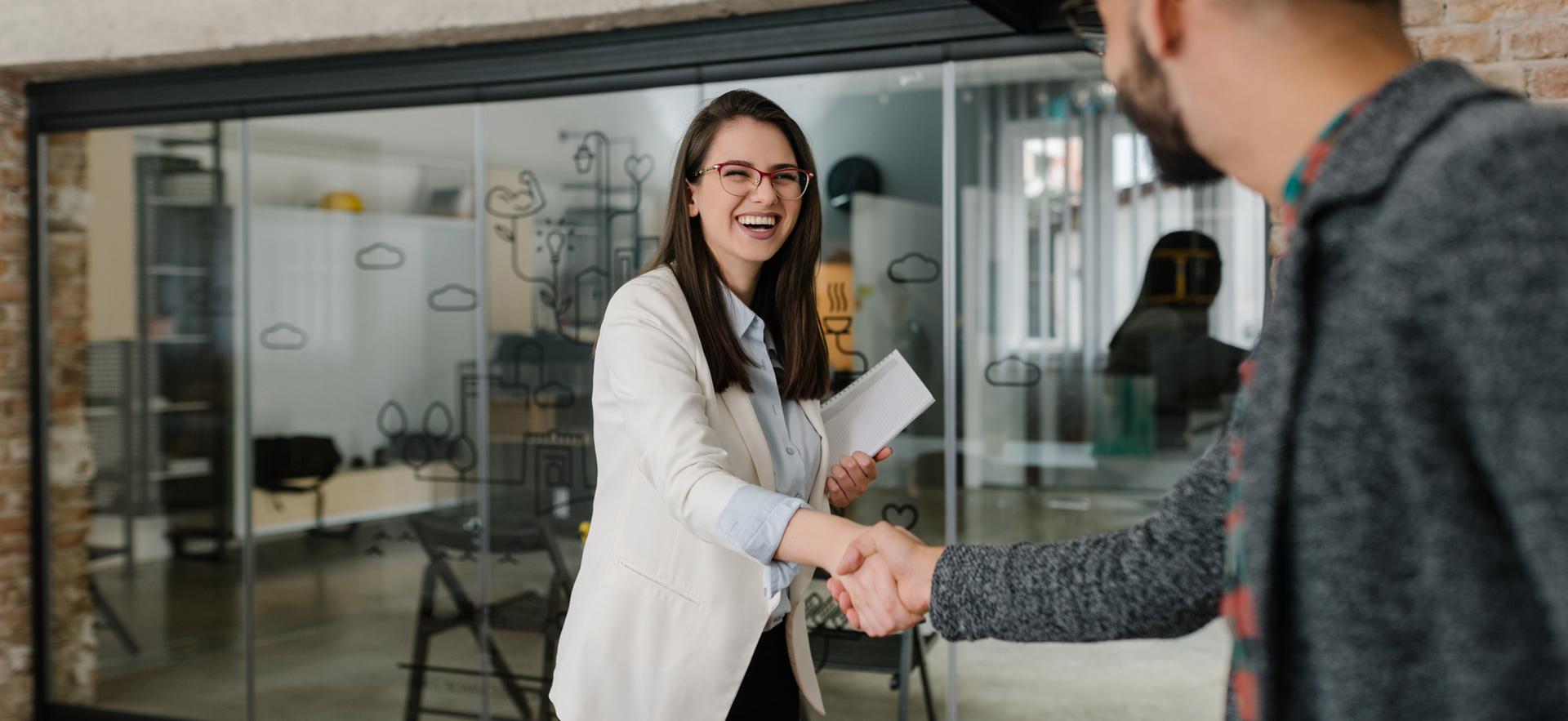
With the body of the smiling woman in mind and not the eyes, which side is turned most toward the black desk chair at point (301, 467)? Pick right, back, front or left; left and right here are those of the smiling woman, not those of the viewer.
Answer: back

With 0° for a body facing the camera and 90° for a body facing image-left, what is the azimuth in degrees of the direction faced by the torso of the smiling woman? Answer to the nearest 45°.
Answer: approximately 315°

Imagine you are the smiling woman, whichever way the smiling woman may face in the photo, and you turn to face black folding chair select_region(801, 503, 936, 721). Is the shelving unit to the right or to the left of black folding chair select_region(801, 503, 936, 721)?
left

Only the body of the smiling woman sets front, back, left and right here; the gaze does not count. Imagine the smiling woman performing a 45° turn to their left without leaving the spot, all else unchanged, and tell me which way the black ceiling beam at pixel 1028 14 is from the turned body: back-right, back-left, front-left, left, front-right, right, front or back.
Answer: front-left

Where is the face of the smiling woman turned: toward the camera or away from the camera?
toward the camera

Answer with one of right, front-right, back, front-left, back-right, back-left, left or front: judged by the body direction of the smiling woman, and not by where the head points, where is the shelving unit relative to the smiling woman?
back

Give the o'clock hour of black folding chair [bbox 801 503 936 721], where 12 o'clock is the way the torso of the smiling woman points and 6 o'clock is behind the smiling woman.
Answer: The black folding chair is roughly at 8 o'clock from the smiling woman.

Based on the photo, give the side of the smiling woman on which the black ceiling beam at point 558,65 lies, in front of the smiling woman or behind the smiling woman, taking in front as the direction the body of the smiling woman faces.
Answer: behind
